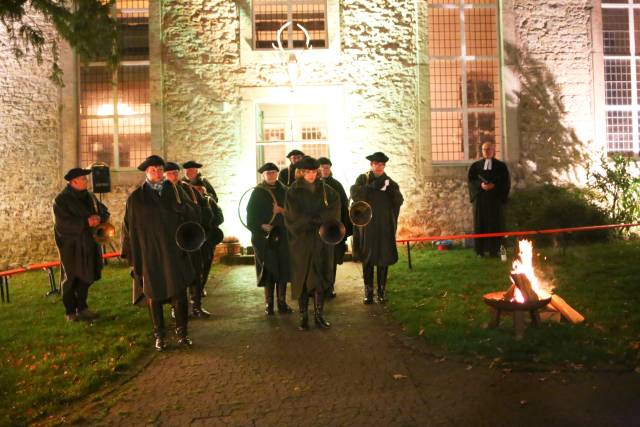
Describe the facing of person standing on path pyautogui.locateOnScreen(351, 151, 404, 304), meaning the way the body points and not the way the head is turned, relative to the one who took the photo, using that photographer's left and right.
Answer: facing the viewer

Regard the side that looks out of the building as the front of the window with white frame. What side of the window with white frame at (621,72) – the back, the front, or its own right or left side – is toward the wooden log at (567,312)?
front

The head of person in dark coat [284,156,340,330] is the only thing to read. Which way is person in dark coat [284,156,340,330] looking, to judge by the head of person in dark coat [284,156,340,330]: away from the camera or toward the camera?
toward the camera

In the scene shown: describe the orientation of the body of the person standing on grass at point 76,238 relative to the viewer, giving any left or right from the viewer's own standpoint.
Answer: facing the viewer and to the right of the viewer

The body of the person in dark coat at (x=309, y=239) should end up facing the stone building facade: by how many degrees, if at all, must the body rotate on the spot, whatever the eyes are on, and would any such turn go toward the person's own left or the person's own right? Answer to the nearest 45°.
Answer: approximately 180°

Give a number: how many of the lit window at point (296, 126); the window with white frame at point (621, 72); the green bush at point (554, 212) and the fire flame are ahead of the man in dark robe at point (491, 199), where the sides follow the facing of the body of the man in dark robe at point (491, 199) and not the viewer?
1

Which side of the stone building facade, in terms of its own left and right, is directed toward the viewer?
front

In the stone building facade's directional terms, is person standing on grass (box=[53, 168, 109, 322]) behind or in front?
in front

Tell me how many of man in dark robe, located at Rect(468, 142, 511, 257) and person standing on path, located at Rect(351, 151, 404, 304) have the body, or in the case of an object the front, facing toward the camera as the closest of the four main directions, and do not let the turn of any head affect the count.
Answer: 2

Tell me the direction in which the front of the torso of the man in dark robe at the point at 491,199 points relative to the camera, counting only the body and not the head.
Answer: toward the camera

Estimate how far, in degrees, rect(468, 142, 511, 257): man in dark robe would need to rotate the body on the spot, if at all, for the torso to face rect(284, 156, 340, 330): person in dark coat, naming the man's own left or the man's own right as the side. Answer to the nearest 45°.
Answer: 0° — they already face them

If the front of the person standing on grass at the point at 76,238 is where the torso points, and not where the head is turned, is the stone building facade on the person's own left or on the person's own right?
on the person's own left

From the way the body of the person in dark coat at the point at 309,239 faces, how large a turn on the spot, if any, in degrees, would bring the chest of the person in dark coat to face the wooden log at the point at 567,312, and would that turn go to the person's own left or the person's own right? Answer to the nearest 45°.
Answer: approximately 90° to the person's own left

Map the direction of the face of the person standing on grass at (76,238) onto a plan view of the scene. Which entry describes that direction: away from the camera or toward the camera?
toward the camera

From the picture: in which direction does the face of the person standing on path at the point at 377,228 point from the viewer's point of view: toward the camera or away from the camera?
toward the camera
